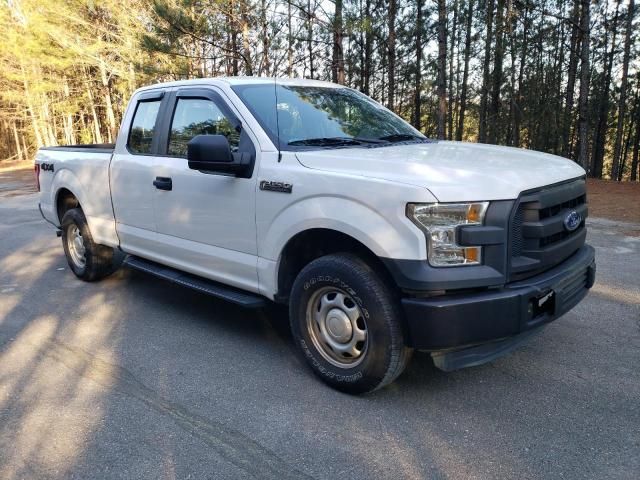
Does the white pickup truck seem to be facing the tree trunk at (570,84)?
no

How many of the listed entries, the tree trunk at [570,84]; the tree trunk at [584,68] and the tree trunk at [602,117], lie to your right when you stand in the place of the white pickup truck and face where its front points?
0

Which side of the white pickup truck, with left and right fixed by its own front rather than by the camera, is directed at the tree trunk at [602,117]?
left

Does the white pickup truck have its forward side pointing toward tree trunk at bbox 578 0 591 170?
no
